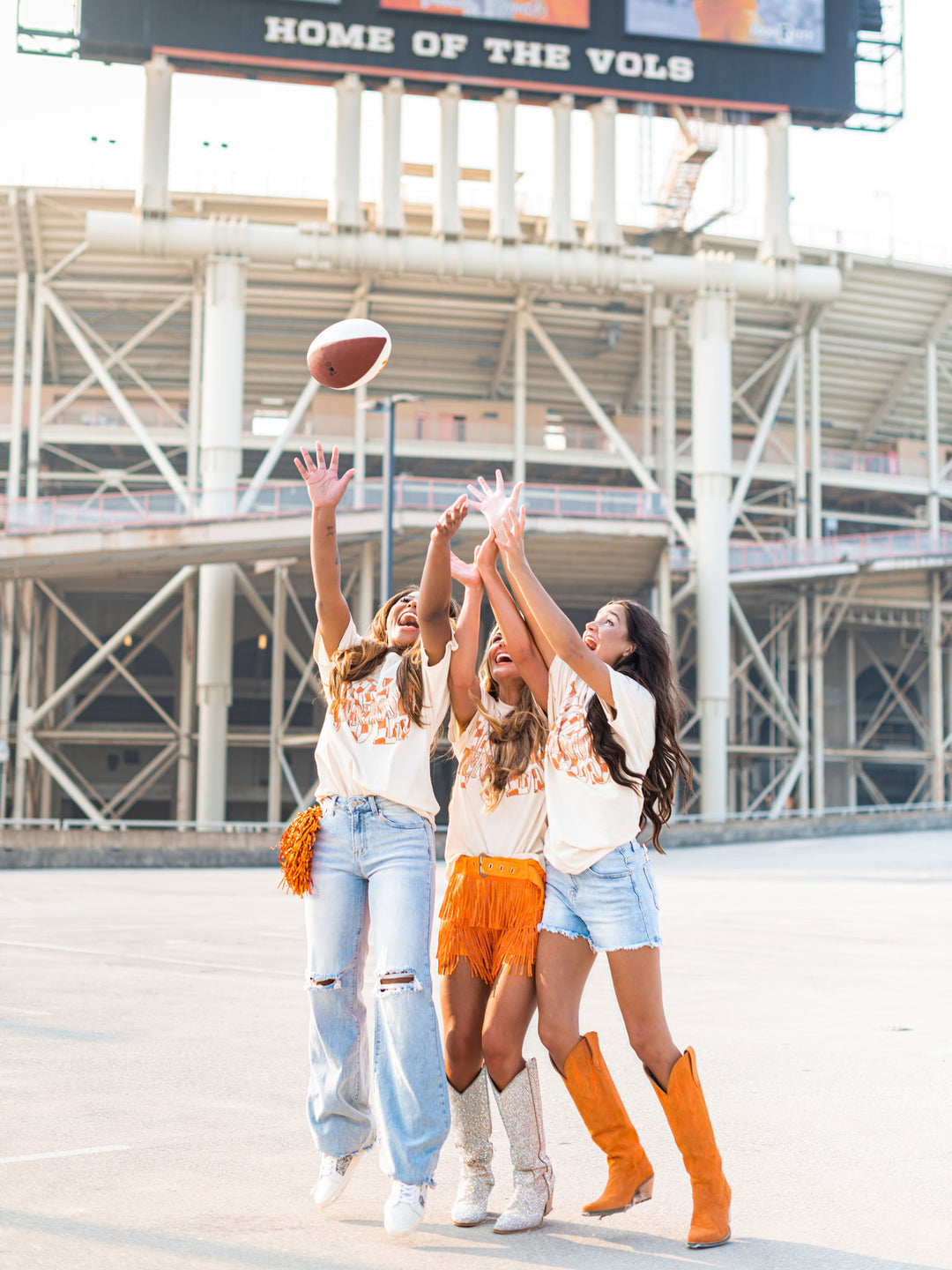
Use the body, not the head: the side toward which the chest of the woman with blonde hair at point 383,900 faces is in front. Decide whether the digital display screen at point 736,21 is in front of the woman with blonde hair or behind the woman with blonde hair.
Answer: behind

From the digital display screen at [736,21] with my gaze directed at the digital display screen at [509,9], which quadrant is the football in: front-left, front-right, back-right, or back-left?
front-left

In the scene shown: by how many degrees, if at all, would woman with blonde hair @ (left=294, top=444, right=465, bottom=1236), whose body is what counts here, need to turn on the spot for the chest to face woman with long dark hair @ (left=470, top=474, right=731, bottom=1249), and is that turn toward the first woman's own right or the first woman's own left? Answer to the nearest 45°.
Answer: approximately 90° to the first woman's own left

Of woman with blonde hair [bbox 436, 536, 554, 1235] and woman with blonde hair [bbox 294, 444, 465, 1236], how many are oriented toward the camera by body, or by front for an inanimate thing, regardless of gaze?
2

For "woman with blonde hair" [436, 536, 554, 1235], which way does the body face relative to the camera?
toward the camera

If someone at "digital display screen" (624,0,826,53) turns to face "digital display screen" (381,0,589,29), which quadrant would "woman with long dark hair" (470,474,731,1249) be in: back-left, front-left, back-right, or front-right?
front-left

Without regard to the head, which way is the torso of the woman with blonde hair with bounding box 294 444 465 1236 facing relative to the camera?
toward the camera

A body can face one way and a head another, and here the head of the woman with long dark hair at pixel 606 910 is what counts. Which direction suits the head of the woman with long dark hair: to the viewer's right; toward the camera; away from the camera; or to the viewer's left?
to the viewer's left

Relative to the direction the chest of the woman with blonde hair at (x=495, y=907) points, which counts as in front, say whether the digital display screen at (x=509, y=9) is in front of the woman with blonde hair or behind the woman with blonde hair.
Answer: behind

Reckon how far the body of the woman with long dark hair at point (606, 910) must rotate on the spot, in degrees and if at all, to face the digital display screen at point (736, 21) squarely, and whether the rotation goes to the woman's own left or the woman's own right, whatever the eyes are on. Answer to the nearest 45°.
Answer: approximately 135° to the woman's own right

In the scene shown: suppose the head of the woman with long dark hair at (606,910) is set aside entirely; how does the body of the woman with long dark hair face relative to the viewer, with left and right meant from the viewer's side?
facing the viewer and to the left of the viewer

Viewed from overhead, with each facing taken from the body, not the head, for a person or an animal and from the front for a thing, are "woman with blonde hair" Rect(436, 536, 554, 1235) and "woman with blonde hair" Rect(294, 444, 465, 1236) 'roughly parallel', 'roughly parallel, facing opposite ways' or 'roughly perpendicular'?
roughly parallel

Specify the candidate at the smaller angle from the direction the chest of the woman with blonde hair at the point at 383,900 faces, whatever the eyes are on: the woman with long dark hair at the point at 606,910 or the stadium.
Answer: the woman with long dark hair
